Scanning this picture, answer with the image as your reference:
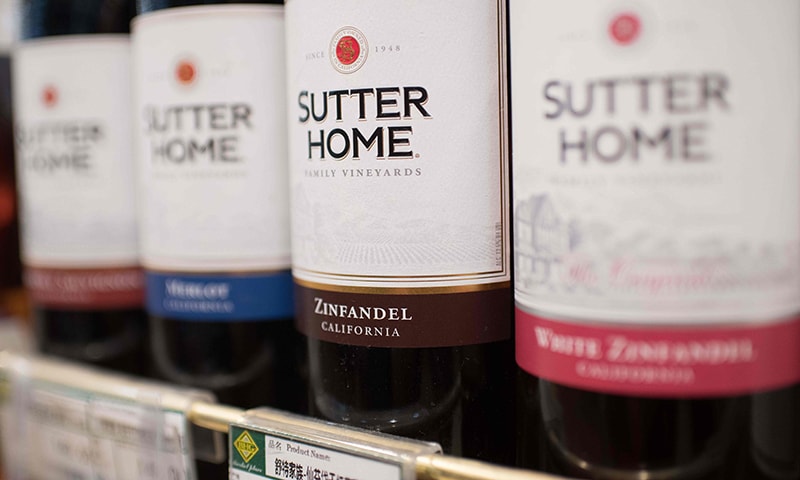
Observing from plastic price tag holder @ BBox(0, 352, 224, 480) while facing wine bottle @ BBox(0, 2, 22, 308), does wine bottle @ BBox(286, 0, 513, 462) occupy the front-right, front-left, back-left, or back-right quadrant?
back-right

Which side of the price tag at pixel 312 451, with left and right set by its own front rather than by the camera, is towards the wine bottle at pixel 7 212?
right
